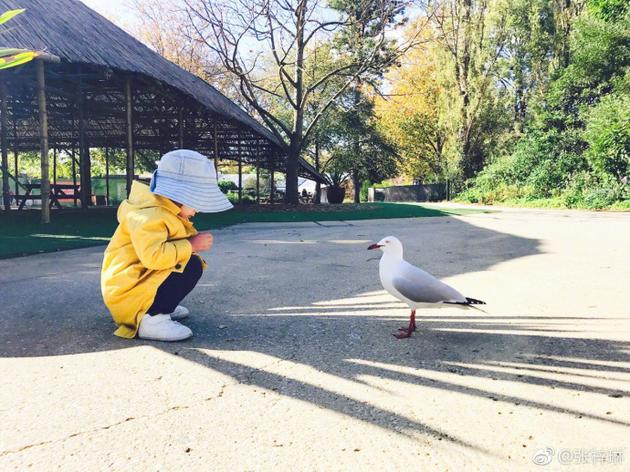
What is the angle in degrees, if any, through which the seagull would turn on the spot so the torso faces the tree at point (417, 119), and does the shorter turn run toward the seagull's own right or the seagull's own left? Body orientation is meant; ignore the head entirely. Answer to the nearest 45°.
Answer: approximately 90° to the seagull's own right

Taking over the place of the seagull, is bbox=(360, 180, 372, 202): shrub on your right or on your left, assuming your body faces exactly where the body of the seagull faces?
on your right

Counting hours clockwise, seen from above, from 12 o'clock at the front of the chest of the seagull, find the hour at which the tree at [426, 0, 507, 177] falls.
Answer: The tree is roughly at 3 o'clock from the seagull.

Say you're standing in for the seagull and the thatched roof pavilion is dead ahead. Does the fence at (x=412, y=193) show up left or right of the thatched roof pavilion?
right

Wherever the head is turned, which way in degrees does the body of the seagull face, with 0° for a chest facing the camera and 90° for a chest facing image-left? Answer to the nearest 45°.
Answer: approximately 90°

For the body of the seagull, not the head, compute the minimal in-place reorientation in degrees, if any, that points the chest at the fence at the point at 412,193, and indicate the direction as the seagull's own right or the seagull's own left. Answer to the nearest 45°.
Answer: approximately 90° to the seagull's own right

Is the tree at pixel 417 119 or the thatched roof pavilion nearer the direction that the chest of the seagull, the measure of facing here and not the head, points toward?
the thatched roof pavilion

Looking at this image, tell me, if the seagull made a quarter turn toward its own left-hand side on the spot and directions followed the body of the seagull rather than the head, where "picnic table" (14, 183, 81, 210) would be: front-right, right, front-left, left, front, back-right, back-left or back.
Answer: back-right

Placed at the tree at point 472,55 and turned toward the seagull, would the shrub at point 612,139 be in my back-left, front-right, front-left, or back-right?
front-left

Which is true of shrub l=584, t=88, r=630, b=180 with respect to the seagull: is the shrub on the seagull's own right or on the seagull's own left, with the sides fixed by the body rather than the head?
on the seagull's own right
